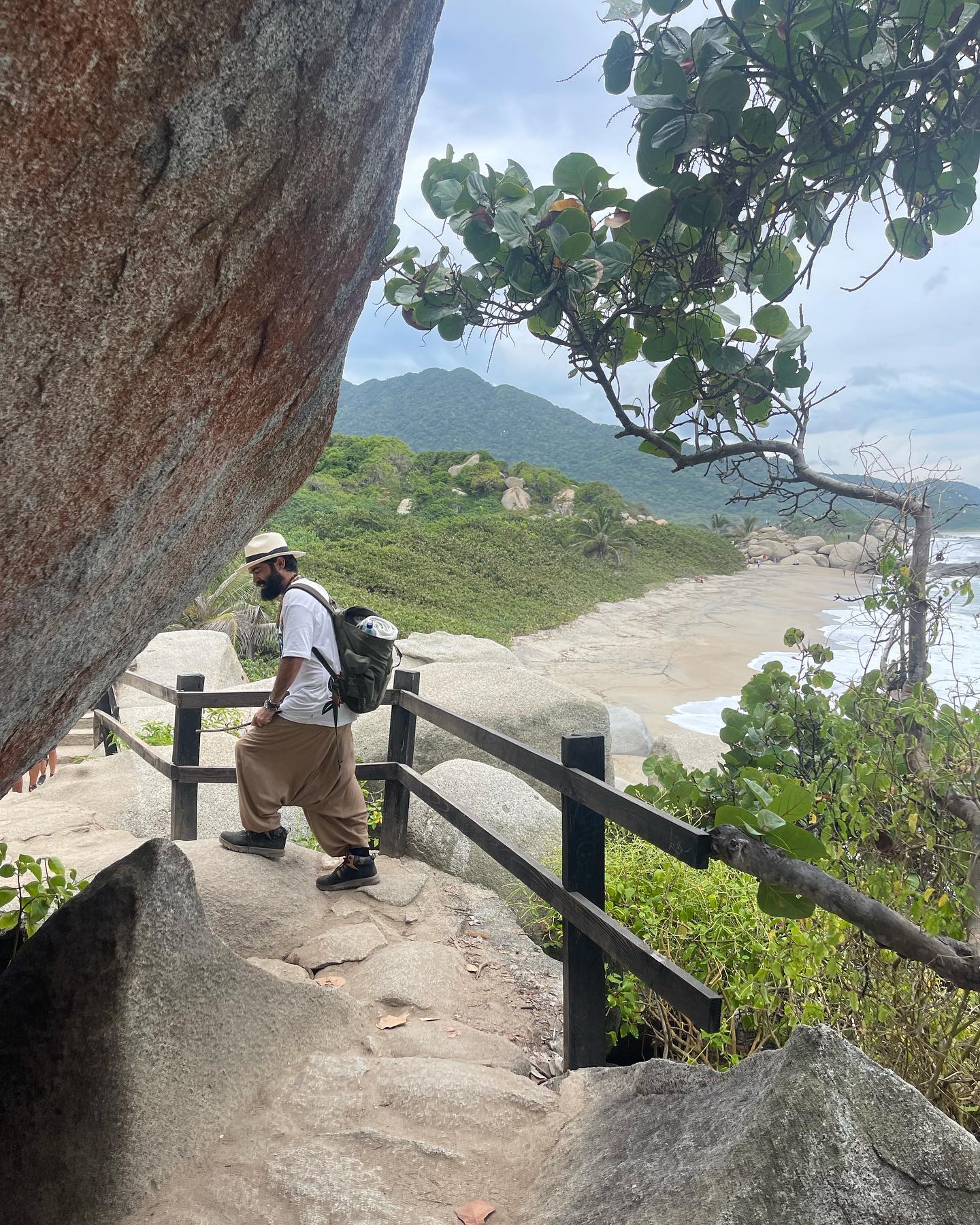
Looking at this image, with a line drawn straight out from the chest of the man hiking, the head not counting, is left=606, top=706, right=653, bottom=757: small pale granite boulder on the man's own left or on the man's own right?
on the man's own right

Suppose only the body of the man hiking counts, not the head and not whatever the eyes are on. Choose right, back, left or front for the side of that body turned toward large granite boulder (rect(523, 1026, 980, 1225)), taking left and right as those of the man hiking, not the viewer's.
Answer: left

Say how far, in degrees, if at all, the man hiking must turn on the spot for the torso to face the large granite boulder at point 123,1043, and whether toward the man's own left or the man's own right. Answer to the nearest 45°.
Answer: approximately 90° to the man's own left

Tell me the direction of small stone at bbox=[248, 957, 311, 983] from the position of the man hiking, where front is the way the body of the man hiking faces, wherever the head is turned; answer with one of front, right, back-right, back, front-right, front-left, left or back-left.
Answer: left

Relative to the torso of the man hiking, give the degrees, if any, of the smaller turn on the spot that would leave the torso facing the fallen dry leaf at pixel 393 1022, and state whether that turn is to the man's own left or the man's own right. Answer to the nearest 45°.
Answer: approximately 90° to the man's own left

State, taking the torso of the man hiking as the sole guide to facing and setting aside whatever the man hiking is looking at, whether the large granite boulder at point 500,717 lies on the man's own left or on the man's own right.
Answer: on the man's own right

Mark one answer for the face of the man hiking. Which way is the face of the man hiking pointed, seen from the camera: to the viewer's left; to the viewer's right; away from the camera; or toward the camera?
to the viewer's left

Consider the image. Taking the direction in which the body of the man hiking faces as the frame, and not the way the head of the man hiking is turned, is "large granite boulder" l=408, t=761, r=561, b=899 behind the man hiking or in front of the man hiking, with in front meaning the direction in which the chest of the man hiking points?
behind

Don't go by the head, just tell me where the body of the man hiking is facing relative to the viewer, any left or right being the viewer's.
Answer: facing to the left of the viewer

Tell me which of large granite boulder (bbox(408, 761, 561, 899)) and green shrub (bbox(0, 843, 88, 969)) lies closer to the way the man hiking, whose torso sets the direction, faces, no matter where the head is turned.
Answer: the green shrub

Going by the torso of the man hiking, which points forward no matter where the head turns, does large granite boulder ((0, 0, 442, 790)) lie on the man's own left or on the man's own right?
on the man's own left
